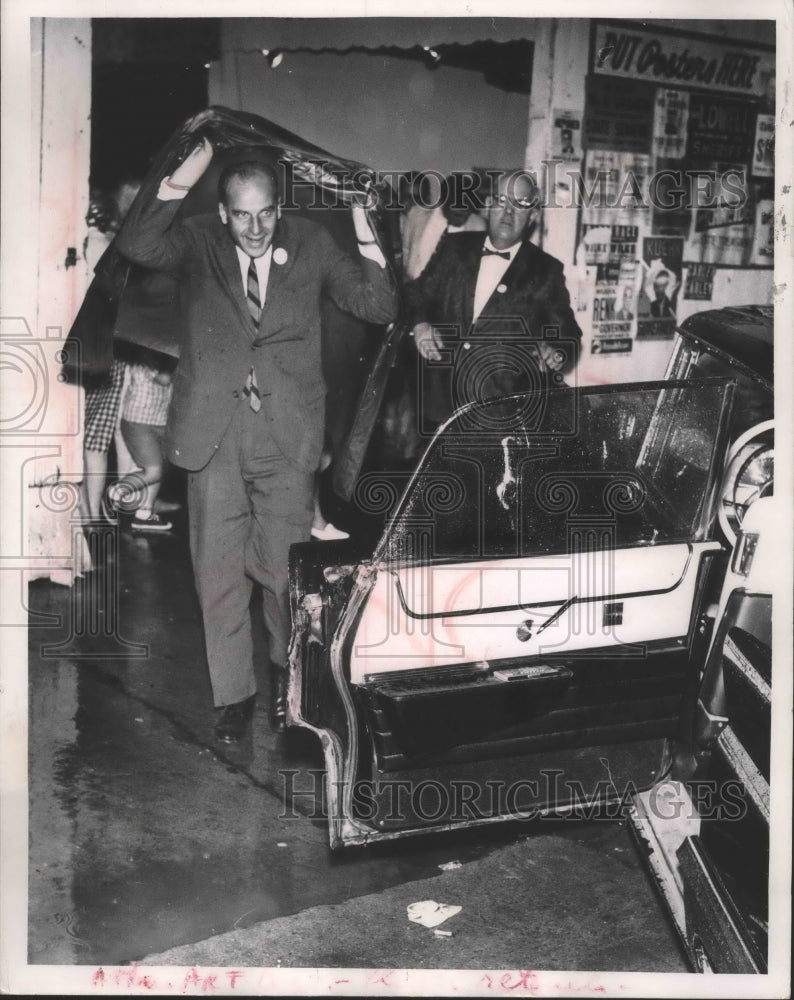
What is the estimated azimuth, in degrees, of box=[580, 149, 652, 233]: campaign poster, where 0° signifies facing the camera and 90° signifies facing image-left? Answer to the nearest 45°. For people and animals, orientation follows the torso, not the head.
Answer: approximately 0°
